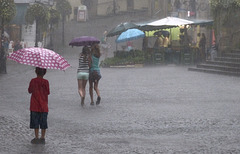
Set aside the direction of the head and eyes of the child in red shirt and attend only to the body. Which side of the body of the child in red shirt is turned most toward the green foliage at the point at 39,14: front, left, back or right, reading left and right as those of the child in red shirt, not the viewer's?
front

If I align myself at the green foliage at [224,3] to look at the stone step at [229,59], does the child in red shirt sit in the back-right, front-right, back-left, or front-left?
front-right

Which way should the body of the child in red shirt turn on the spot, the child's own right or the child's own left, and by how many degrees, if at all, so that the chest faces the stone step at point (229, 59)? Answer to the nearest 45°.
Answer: approximately 45° to the child's own right

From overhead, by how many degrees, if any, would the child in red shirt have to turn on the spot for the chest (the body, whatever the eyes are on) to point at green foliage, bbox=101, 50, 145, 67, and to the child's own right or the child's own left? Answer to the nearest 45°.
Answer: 0° — they already face it

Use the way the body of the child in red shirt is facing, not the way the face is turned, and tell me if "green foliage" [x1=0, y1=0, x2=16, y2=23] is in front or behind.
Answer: in front

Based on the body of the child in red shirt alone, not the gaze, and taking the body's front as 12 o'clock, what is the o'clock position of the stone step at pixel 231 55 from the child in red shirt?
The stone step is roughly at 1 o'clock from the child in red shirt.

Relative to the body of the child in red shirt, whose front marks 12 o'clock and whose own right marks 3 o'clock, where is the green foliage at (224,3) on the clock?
The green foliage is roughly at 1 o'clock from the child in red shirt.

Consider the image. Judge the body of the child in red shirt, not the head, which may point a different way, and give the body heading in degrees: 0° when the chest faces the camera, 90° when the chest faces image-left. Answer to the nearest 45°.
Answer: approximately 180°

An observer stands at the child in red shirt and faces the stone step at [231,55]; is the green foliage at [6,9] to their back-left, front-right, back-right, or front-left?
front-left
